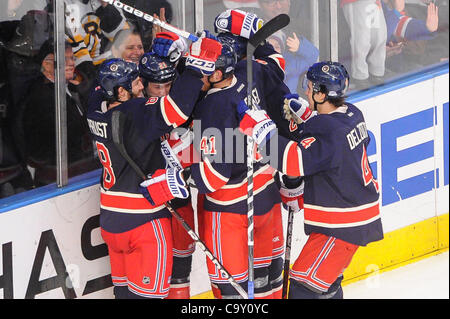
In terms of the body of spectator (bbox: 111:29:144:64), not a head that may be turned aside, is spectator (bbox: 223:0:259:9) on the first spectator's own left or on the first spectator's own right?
on the first spectator's own left

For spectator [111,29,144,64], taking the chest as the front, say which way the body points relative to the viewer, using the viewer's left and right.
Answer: facing the viewer and to the right of the viewer

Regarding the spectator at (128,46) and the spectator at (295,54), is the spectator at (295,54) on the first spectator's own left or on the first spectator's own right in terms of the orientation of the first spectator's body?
on the first spectator's own left

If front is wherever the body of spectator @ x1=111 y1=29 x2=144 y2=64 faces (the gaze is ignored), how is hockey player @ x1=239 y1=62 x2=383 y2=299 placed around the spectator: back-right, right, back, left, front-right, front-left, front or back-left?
front

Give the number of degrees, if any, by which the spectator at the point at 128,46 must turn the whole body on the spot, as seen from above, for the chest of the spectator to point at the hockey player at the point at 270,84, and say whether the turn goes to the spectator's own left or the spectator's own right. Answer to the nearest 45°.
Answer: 0° — they already face them

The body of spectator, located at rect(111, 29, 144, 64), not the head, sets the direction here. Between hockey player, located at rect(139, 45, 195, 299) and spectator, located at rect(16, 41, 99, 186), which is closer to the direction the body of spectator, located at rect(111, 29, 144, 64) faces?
the hockey player

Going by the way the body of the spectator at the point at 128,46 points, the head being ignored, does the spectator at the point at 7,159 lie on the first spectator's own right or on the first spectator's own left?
on the first spectator's own right

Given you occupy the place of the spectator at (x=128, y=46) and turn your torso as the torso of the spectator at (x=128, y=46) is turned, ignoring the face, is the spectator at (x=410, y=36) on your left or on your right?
on your left

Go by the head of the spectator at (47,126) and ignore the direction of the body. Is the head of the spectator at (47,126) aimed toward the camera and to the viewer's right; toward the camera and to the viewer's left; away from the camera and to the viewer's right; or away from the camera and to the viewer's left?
toward the camera and to the viewer's right
